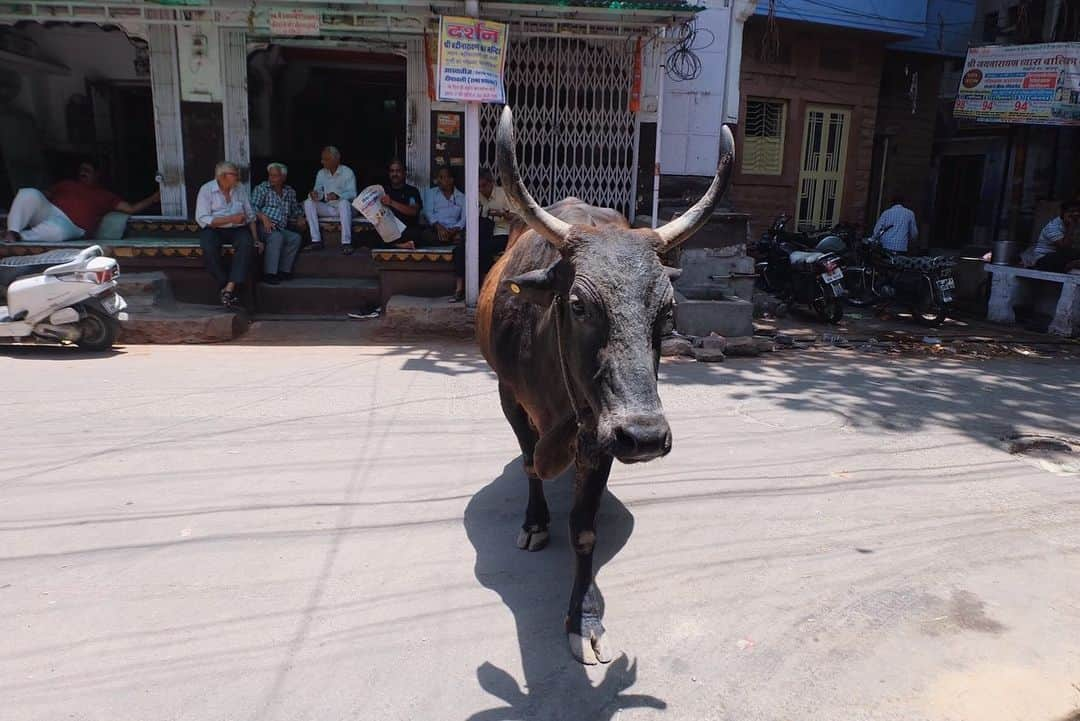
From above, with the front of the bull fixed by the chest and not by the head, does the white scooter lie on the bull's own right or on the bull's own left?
on the bull's own right

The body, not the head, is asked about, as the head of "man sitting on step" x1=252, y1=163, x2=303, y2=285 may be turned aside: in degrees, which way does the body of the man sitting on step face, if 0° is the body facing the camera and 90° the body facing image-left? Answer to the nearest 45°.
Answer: approximately 0°

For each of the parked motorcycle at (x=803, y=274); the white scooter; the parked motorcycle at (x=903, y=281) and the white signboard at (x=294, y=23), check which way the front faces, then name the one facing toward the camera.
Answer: the white signboard

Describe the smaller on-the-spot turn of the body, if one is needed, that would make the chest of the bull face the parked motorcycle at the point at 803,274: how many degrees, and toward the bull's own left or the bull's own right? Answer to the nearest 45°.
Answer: approximately 180°

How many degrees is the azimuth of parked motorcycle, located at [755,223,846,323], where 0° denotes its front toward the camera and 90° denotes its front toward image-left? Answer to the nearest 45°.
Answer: approximately 135°

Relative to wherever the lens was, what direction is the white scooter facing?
facing to the left of the viewer

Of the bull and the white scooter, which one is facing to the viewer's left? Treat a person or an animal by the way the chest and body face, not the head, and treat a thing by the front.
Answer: the white scooter

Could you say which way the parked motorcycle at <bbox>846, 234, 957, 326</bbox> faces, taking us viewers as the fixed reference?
facing away from the viewer and to the left of the viewer
